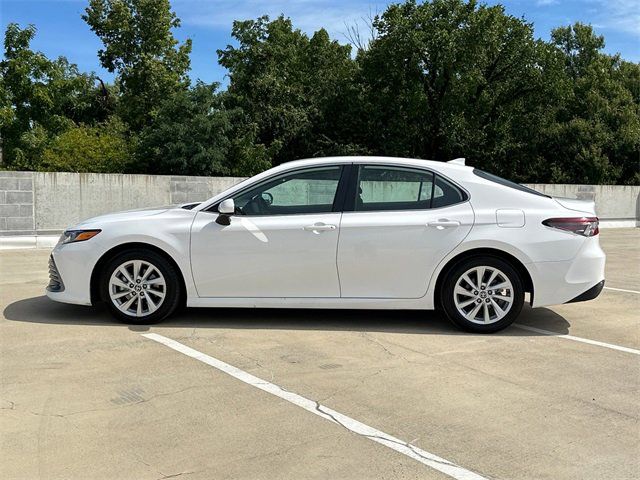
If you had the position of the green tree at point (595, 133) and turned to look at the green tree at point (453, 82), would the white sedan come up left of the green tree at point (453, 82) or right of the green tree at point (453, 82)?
left

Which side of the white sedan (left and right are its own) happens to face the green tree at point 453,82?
right

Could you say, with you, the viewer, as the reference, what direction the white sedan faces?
facing to the left of the viewer

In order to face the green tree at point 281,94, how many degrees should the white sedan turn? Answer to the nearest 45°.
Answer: approximately 90° to its right

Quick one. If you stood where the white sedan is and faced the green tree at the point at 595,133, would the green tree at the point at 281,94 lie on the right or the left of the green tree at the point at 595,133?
left

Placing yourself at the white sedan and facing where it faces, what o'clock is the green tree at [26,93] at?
The green tree is roughly at 2 o'clock from the white sedan.

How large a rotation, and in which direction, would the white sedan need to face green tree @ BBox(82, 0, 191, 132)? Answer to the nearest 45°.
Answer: approximately 90° to its right

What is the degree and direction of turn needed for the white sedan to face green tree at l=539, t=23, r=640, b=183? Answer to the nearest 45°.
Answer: approximately 135° to its right
